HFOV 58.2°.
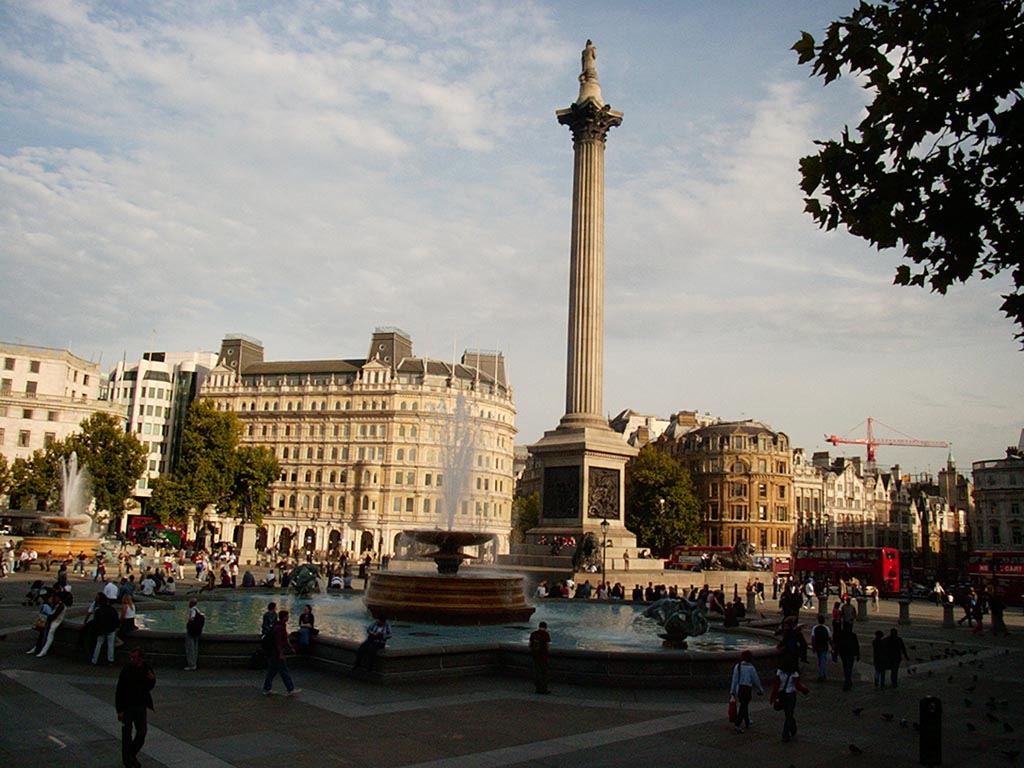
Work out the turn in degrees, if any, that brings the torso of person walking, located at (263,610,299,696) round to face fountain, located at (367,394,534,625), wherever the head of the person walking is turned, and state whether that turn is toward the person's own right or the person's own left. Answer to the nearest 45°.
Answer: approximately 45° to the person's own left

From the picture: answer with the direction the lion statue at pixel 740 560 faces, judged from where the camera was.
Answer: facing to the right of the viewer

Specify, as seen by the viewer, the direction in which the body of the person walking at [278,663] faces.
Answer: to the viewer's right

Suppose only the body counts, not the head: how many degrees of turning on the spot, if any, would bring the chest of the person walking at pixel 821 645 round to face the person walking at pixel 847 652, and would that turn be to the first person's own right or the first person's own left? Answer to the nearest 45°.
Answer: approximately 135° to the first person's own right

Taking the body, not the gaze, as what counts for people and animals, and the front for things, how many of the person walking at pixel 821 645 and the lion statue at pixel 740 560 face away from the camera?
1

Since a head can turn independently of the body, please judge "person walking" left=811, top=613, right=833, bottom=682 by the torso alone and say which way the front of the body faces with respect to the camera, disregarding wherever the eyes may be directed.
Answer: away from the camera
